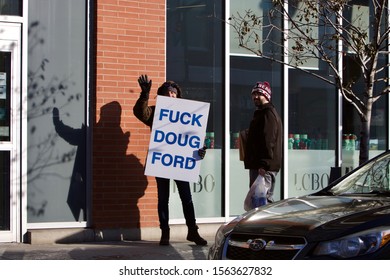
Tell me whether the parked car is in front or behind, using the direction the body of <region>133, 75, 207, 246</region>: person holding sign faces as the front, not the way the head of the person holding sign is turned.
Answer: in front

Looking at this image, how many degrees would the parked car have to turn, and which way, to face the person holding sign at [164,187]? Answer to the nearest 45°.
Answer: approximately 90° to its right

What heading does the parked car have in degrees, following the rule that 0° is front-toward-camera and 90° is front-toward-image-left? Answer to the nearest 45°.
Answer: approximately 45°
